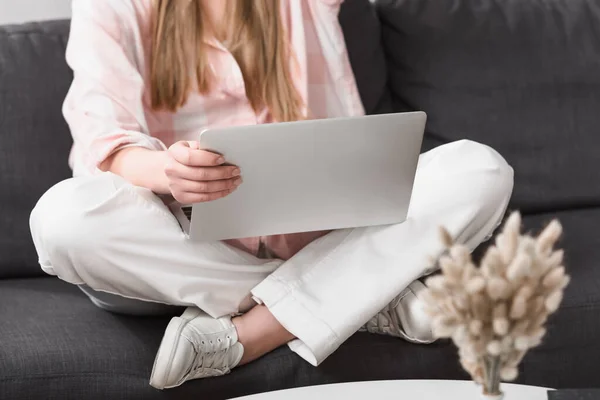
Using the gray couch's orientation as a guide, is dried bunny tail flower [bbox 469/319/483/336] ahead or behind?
ahead

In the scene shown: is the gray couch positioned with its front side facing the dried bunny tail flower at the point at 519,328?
yes

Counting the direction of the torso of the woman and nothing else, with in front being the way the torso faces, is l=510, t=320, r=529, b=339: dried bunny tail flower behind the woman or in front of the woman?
in front

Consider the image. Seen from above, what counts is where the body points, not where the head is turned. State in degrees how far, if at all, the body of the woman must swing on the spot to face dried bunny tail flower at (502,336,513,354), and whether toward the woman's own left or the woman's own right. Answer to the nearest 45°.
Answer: approximately 45° to the woman's own left

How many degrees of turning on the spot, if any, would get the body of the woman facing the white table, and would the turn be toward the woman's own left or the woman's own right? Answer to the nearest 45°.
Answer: approximately 45° to the woman's own left

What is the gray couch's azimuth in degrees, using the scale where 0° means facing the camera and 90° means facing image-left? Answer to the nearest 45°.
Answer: approximately 0°

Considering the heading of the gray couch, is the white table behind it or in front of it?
in front

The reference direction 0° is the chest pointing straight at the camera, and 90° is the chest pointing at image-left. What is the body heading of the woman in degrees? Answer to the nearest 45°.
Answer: approximately 0°
